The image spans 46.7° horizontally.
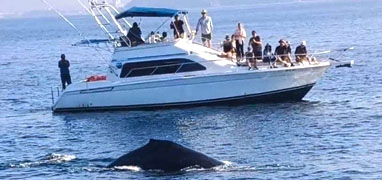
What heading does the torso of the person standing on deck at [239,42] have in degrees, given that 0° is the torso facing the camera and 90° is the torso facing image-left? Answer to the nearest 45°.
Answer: approximately 0°

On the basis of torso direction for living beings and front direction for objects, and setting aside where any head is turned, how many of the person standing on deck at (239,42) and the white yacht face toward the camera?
1

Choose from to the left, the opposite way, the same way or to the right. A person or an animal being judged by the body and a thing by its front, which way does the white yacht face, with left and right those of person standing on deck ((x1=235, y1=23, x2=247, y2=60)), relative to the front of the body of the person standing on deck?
to the left

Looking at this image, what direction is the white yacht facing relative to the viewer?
to the viewer's right

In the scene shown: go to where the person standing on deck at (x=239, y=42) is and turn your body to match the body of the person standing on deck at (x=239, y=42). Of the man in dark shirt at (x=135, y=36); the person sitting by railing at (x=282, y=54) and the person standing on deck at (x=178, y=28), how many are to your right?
2
